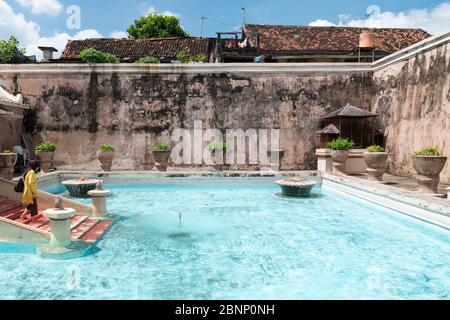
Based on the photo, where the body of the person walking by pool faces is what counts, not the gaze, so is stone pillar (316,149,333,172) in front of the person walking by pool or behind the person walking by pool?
in front

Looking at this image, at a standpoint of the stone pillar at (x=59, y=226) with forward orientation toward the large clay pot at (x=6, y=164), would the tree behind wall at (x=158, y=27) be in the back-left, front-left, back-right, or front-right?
front-right

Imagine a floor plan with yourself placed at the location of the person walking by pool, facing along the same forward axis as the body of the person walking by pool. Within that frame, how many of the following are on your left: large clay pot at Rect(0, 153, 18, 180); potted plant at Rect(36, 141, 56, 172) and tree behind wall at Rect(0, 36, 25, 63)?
3

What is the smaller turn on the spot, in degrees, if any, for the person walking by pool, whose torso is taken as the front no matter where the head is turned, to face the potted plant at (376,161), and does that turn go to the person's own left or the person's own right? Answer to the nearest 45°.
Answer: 0° — they already face it

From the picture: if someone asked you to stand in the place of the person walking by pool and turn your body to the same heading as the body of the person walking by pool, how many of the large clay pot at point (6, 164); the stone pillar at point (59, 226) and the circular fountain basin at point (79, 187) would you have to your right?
1

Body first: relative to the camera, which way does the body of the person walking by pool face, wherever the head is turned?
to the viewer's right

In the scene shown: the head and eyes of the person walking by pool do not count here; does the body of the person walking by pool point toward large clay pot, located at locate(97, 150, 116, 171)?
no

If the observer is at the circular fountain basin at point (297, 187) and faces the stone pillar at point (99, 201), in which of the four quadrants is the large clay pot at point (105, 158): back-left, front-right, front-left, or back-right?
front-right

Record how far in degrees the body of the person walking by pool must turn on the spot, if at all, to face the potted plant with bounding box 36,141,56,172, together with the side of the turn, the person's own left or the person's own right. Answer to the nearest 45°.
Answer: approximately 90° to the person's own left

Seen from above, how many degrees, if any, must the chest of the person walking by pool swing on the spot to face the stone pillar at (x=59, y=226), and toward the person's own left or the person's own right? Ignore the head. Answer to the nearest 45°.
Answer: approximately 90° to the person's own right

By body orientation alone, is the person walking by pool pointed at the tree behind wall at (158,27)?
no

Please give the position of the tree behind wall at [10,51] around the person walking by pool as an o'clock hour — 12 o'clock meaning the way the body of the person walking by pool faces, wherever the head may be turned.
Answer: The tree behind wall is roughly at 9 o'clock from the person walking by pool.

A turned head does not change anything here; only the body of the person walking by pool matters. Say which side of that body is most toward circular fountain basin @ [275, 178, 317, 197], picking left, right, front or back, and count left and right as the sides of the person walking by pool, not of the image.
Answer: front

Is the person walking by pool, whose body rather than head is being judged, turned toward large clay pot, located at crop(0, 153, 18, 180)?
no

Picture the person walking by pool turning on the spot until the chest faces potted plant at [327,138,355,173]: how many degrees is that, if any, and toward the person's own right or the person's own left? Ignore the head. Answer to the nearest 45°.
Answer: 0° — they already face it

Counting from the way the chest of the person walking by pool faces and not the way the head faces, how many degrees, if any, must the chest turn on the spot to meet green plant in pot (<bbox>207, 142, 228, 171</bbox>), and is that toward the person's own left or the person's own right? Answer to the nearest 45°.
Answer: approximately 45° to the person's own left

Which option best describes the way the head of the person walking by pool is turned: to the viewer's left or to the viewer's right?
to the viewer's right
